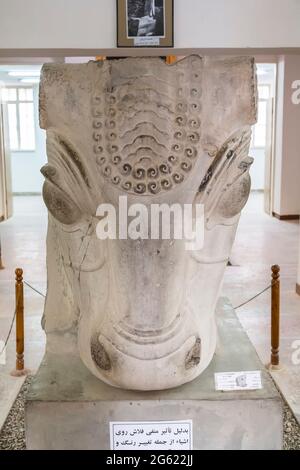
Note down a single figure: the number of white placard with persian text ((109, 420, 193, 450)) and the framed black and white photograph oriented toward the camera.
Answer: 2

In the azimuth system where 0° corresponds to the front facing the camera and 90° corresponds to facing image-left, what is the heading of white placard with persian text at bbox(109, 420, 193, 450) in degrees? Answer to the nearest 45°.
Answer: approximately 0°

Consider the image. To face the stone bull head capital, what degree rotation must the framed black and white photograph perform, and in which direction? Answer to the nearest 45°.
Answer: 0° — it already faces it

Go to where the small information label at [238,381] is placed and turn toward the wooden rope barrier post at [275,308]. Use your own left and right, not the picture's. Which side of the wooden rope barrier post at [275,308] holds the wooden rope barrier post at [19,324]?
left

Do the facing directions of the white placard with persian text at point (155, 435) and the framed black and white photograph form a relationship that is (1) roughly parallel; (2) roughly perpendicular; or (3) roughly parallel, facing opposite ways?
roughly parallel

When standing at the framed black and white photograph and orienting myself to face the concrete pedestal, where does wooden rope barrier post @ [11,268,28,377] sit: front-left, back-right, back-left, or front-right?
front-right

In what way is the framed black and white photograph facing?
toward the camera

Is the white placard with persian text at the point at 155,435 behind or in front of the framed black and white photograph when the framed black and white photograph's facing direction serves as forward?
in front

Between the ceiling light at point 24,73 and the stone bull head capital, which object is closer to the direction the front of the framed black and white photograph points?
the stone bull head capital

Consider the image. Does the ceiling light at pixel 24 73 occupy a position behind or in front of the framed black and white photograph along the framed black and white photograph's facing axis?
behind

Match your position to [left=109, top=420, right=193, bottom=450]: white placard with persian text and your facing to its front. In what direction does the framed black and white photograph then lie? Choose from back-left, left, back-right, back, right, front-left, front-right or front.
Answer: back

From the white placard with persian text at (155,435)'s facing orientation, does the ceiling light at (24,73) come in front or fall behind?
behind

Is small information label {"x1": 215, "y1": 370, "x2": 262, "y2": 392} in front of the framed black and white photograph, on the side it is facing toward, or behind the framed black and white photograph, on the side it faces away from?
in front
